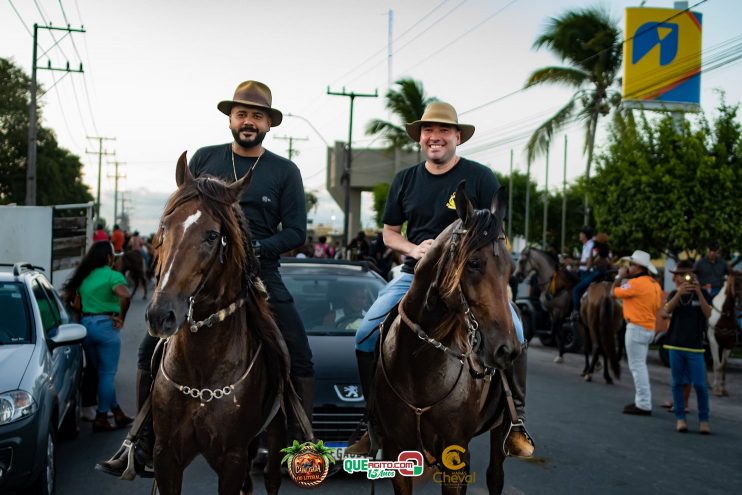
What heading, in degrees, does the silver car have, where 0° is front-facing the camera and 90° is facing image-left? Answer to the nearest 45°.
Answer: approximately 45°

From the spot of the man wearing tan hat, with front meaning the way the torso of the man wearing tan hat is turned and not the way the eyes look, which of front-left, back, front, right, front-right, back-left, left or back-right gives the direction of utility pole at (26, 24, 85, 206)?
back-right

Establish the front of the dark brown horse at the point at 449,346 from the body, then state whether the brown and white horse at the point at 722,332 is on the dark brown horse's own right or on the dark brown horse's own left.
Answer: on the dark brown horse's own left

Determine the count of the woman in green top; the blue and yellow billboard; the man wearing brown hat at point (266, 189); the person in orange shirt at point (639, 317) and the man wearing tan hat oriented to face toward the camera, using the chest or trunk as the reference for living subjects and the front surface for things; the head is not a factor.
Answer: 3

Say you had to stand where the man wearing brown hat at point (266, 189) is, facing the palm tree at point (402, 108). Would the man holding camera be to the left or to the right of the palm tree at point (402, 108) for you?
right

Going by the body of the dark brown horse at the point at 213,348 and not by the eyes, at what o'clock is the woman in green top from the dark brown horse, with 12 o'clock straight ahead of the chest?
The woman in green top is roughly at 4 o'clock from the dark brown horse.

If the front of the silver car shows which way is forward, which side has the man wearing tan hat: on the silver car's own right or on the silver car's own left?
on the silver car's own left

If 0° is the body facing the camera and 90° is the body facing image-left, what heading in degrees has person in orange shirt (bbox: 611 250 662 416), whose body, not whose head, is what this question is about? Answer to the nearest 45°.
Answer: approximately 90°
